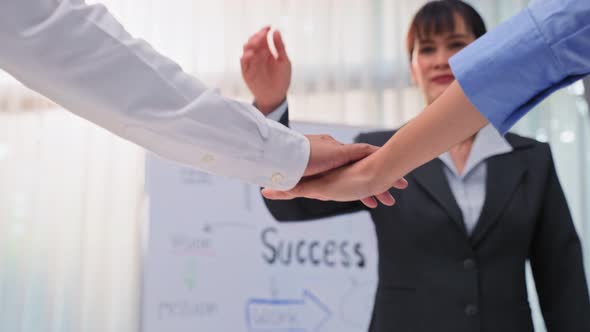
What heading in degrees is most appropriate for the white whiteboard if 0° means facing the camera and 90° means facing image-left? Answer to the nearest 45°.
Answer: approximately 0°
